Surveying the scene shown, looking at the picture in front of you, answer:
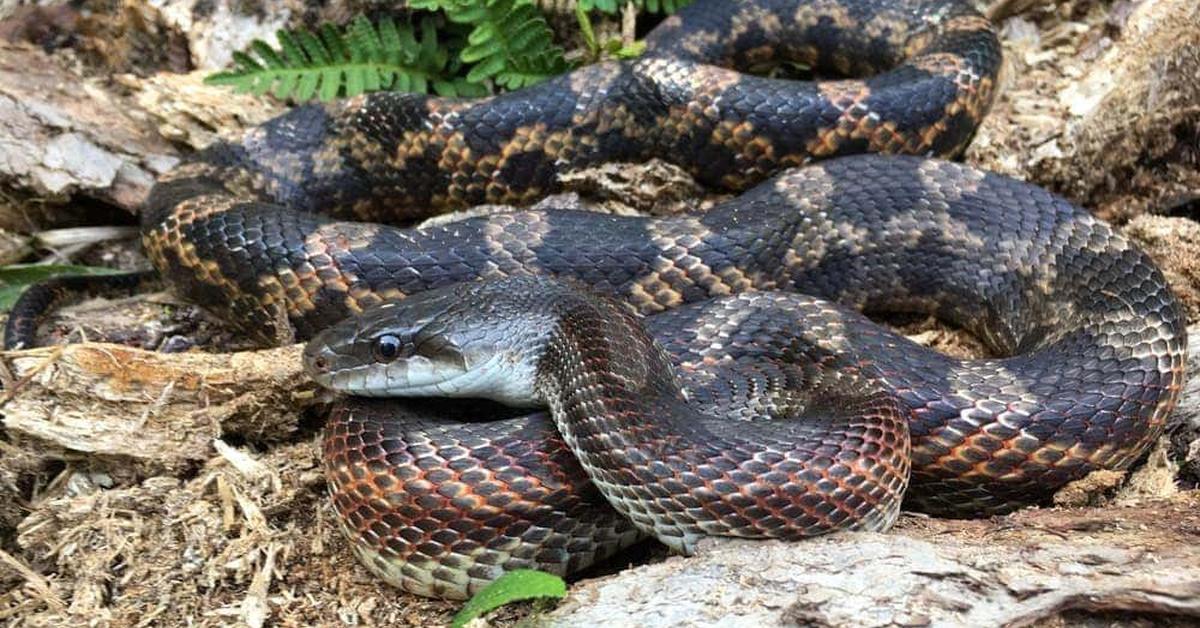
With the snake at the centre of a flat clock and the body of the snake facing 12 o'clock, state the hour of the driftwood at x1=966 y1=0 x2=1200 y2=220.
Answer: The driftwood is roughly at 5 o'clock from the snake.

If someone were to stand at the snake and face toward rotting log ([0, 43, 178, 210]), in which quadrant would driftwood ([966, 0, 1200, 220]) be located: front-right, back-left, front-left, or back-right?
back-right

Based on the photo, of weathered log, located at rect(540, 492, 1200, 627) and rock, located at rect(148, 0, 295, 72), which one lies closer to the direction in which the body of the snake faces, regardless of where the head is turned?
the rock

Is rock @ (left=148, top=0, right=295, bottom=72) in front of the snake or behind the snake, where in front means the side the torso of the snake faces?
in front

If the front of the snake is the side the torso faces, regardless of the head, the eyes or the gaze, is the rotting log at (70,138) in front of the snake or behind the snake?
in front

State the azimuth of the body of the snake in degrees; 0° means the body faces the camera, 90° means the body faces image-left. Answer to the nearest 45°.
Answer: approximately 90°
